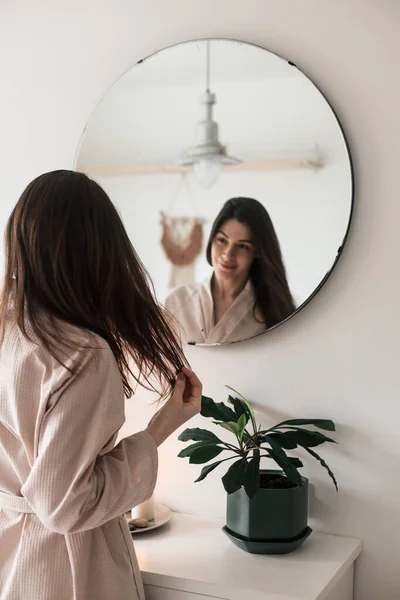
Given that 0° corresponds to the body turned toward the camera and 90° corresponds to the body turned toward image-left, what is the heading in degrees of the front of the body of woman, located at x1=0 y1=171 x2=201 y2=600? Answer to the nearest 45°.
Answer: approximately 225°

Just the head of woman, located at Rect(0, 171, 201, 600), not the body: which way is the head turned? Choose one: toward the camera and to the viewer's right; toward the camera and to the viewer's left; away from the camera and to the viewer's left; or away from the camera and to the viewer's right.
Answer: away from the camera and to the viewer's right

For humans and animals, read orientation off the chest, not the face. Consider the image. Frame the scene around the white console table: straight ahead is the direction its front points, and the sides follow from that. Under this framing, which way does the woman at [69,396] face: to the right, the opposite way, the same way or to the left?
the opposite way

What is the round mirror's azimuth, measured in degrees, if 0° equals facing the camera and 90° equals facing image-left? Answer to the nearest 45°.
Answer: approximately 45°

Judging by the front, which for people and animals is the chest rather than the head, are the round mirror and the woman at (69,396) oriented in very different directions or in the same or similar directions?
very different directions

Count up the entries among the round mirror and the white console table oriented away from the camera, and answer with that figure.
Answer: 0

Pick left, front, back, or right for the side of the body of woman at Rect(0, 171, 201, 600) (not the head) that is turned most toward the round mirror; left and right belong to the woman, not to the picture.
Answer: front

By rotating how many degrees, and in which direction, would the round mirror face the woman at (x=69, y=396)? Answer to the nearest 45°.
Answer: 0° — it already faces them
